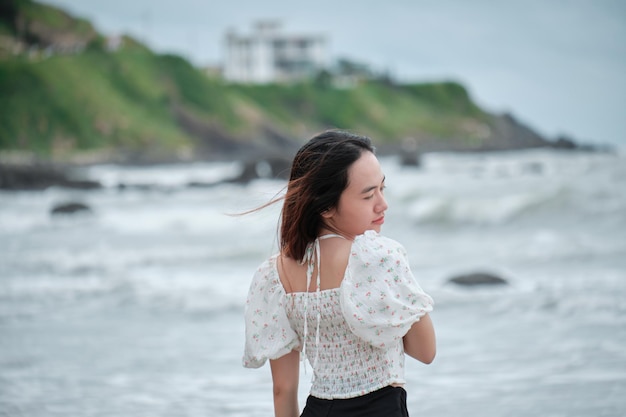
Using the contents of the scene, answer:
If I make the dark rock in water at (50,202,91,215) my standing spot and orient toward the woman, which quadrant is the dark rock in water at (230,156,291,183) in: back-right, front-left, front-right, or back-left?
back-left

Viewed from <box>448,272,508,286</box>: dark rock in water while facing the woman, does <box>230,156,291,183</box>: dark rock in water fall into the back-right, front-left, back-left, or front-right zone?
back-right

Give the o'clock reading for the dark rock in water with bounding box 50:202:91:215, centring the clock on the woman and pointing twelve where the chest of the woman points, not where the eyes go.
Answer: The dark rock in water is roughly at 10 o'clock from the woman.

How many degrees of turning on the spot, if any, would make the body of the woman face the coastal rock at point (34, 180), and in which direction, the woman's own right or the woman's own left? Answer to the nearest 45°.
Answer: approximately 45° to the woman's own left

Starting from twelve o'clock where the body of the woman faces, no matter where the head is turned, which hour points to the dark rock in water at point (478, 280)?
The dark rock in water is roughly at 11 o'clock from the woman.

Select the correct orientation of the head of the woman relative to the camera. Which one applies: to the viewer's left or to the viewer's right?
to the viewer's right

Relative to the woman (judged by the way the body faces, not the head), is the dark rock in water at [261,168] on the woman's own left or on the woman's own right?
on the woman's own left

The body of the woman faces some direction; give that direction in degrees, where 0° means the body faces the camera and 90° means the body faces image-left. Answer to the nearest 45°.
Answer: approximately 225°
